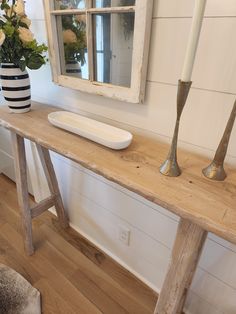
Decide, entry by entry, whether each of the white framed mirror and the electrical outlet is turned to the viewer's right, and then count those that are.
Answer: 0

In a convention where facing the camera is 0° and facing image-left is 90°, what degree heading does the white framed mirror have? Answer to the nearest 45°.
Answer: approximately 45°

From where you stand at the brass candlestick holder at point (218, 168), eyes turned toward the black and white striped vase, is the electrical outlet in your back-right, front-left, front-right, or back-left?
front-right

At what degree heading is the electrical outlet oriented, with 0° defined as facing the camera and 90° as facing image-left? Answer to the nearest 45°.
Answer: approximately 45°

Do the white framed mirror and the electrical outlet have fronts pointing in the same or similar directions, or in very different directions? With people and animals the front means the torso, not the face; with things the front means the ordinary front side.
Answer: same or similar directions

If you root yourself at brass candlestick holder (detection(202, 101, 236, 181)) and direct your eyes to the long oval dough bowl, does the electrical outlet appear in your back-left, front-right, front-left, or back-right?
front-right
